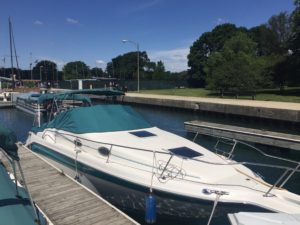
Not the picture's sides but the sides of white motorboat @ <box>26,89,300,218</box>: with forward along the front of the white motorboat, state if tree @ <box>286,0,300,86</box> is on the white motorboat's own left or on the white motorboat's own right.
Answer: on the white motorboat's own left

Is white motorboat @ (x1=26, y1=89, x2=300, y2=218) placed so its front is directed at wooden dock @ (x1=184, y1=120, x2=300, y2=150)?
no
